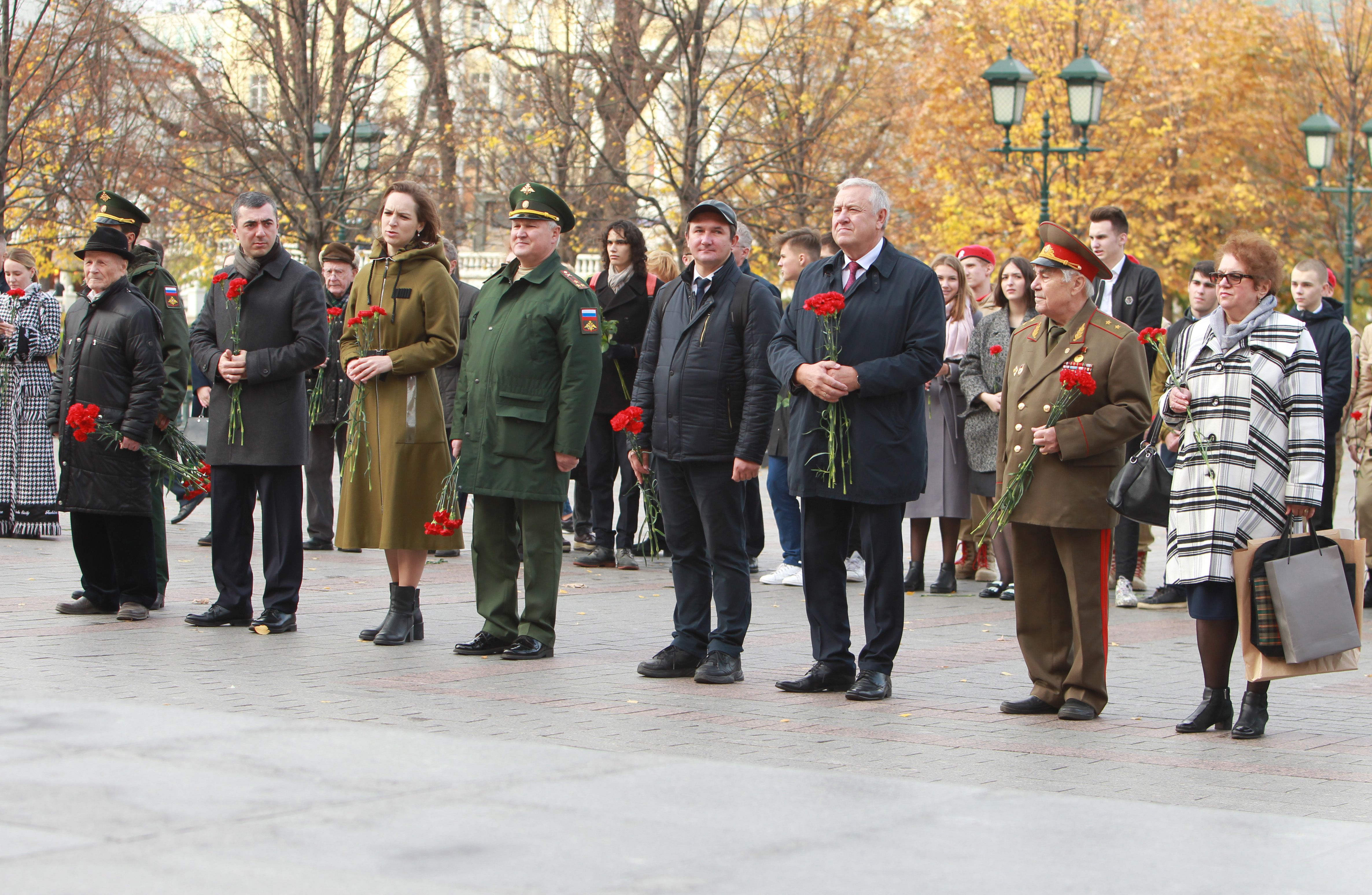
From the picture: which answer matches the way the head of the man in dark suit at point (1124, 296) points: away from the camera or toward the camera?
toward the camera

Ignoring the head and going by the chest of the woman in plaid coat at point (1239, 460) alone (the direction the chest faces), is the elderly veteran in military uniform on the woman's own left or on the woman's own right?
on the woman's own right

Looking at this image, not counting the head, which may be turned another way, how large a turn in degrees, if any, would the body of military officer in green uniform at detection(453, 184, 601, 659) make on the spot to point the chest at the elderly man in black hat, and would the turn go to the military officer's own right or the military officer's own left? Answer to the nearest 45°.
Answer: approximately 90° to the military officer's own right

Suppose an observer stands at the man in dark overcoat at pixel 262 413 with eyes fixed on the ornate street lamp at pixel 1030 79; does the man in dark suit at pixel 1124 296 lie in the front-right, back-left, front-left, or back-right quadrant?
front-right

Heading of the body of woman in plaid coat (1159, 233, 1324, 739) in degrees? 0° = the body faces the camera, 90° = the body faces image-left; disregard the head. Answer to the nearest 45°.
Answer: approximately 45°

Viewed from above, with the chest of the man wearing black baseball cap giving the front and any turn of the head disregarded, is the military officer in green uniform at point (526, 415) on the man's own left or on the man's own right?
on the man's own right

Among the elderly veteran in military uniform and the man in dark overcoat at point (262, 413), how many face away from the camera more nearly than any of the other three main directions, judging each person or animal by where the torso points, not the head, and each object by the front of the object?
0

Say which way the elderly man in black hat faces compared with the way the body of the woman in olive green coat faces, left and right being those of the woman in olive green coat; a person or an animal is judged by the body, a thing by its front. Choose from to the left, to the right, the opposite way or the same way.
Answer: the same way

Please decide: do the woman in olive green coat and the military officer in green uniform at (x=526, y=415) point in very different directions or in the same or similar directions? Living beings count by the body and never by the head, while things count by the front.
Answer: same or similar directions

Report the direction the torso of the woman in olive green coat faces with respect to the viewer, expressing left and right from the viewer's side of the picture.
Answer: facing the viewer and to the left of the viewer

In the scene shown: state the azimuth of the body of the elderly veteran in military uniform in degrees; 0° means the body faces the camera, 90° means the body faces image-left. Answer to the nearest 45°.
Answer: approximately 45°

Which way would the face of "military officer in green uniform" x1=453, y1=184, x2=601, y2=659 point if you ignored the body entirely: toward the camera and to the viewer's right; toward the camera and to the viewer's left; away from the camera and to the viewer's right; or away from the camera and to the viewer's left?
toward the camera and to the viewer's left

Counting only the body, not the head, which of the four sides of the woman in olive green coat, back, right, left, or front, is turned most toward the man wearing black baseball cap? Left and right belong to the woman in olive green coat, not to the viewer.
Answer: left

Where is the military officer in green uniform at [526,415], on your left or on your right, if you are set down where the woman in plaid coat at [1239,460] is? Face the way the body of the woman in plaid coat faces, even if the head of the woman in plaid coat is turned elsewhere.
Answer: on your right

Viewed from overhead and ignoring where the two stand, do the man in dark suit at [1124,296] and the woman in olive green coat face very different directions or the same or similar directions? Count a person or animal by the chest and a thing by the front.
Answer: same or similar directions

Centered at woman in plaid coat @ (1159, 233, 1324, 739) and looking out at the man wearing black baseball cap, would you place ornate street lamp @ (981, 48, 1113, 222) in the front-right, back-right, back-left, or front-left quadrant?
front-right

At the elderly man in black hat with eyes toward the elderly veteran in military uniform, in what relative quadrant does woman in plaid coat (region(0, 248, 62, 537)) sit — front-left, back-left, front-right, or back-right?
back-left
